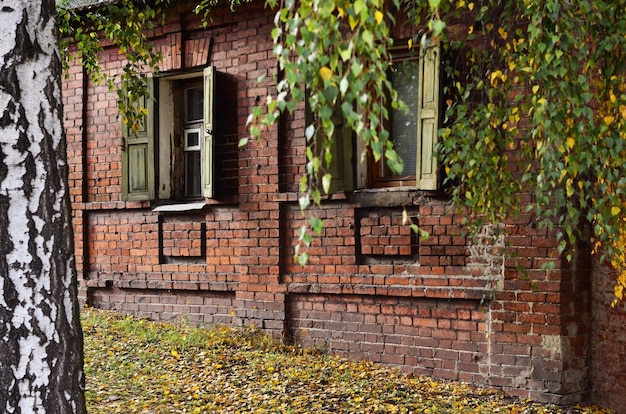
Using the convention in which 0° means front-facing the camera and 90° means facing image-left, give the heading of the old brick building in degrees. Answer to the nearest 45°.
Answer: approximately 45°

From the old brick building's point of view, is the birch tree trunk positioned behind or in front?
in front
